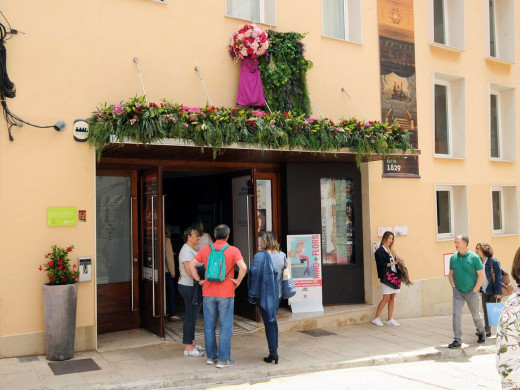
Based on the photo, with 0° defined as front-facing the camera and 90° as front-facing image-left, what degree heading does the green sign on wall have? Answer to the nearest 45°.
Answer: approximately 0°

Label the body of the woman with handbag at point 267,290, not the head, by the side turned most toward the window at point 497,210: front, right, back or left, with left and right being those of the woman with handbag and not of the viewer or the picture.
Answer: right

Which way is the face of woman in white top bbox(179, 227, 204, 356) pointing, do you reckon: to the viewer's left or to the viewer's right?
to the viewer's right

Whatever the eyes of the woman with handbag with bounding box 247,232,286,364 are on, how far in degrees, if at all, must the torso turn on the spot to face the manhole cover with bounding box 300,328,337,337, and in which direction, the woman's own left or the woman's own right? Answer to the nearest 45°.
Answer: approximately 45° to the woman's own right

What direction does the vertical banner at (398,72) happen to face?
toward the camera

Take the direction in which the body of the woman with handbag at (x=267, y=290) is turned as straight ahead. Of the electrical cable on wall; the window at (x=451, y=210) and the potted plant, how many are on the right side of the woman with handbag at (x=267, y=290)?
1

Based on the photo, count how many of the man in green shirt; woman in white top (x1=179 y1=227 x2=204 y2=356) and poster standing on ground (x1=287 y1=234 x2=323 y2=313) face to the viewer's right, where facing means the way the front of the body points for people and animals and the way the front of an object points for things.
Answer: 1

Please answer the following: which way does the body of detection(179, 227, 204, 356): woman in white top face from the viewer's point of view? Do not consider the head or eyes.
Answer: to the viewer's right

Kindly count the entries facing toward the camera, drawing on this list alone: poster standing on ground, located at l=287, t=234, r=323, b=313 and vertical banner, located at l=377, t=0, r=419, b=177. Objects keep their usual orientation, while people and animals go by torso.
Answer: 2

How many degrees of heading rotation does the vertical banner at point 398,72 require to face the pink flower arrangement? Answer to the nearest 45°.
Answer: approximately 45° to its right

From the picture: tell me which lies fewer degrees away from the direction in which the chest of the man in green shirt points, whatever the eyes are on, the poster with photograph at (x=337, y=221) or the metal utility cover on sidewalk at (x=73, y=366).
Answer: the metal utility cover on sidewalk
